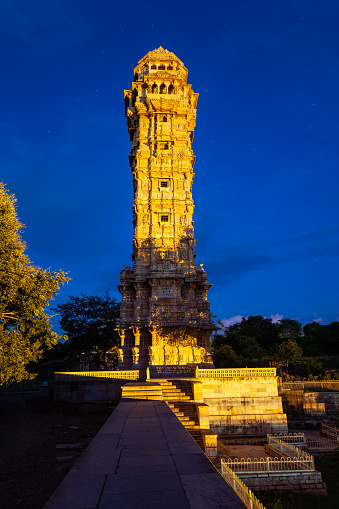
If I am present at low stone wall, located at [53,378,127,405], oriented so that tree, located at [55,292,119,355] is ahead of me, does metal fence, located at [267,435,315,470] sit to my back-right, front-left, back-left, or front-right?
back-right

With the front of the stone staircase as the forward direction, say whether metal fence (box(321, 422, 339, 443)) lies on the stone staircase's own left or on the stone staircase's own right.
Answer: on the stone staircase's own left

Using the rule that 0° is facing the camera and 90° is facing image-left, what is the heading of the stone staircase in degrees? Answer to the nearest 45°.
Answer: approximately 0°

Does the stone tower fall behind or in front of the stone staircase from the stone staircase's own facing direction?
behind

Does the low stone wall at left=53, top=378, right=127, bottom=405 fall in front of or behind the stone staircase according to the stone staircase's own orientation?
behind

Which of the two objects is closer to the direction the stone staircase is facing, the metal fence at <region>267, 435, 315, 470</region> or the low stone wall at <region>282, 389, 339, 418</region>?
the metal fence
